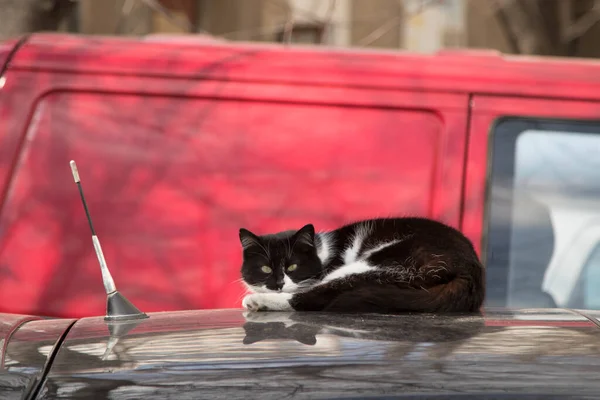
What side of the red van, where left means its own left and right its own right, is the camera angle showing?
right

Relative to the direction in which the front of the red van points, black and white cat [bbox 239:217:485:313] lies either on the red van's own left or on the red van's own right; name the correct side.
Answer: on the red van's own right

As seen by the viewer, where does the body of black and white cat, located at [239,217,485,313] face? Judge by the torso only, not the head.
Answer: to the viewer's left

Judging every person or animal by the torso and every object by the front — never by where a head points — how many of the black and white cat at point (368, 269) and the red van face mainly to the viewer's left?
1

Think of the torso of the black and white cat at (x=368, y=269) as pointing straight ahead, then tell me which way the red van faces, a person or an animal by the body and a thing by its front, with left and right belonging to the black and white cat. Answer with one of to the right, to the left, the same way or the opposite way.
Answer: the opposite way
